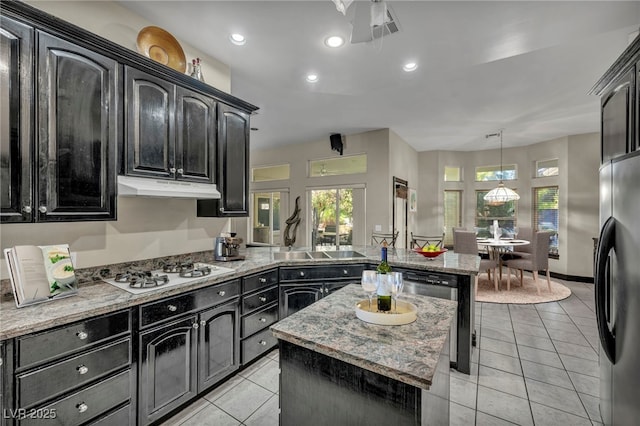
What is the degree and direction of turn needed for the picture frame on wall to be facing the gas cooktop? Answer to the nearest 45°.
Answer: approximately 45° to its right

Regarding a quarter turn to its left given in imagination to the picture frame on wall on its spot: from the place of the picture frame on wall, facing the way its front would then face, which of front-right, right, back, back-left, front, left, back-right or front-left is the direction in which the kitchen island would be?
back-right

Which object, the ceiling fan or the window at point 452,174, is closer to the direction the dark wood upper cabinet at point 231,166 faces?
the ceiling fan

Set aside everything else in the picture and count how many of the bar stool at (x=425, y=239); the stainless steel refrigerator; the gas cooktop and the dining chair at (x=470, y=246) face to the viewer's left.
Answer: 1

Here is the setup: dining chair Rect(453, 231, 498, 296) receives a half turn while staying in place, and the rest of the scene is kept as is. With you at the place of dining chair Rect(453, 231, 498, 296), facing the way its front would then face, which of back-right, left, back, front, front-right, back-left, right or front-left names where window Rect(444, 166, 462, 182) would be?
back-right

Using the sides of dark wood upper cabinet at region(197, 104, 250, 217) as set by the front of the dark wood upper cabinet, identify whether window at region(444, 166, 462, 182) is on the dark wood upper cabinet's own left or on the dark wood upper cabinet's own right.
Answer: on the dark wood upper cabinet's own left

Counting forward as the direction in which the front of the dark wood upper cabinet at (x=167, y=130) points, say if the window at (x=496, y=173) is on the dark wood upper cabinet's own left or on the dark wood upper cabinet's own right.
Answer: on the dark wood upper cabinet's own left

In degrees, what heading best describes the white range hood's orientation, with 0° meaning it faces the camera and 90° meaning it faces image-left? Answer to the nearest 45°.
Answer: approximately 315°

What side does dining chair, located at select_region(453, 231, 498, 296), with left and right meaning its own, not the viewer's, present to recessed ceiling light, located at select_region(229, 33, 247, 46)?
back

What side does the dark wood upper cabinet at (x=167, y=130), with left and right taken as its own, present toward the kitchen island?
front

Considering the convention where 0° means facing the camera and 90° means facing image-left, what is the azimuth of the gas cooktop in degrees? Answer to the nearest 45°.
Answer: approximately 315°

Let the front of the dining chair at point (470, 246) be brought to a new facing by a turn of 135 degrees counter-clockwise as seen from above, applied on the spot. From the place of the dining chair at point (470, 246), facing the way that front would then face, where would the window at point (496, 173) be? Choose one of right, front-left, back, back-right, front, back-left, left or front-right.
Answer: right

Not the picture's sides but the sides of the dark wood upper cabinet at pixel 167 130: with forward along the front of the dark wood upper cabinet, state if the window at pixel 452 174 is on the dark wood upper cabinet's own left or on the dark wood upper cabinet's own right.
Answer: on the dark wood upper cabinet's own left

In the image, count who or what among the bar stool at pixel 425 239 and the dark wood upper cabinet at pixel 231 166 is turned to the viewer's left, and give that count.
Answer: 0

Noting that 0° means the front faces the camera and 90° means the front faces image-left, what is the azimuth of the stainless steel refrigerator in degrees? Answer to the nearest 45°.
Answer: approximately 90°

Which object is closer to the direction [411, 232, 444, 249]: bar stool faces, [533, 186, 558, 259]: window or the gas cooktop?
the gas cooktop
